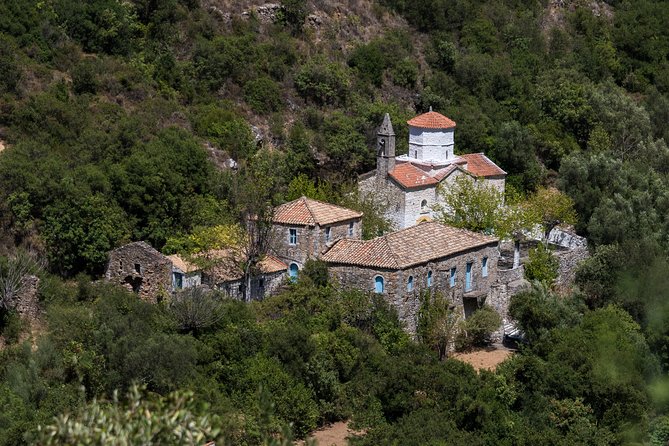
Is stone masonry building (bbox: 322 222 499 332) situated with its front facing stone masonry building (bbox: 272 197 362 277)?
no

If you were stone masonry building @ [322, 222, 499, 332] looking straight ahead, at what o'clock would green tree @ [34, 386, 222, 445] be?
The green tree is roughly at 2 o'clock from the stone masonry building.

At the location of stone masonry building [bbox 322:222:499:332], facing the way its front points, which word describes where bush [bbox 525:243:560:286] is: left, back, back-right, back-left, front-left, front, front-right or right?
left

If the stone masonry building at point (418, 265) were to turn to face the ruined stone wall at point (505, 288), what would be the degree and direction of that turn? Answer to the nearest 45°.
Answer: approximately 90° to its left

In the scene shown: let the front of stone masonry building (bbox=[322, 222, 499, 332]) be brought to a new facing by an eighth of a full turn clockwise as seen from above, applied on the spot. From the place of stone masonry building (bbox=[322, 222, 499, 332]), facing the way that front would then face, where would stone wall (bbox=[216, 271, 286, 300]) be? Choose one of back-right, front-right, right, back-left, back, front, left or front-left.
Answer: right

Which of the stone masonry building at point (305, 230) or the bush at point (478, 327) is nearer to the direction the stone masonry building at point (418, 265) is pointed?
the bush

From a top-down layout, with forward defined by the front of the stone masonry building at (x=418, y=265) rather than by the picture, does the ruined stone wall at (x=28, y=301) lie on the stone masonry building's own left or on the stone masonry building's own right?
on the stone masonry building's own right

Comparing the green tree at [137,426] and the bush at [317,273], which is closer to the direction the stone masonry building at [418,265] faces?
the green tree

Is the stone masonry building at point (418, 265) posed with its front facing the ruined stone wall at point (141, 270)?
no

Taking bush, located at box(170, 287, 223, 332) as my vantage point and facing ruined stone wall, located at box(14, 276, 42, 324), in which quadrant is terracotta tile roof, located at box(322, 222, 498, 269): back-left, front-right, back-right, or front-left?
back-right

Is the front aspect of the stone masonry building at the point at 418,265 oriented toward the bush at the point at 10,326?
no

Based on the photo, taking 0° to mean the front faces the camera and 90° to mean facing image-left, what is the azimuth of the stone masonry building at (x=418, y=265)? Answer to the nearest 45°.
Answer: approximately 315°

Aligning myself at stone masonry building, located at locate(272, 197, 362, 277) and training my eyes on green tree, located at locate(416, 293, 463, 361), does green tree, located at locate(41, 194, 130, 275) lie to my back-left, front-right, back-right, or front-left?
back-right

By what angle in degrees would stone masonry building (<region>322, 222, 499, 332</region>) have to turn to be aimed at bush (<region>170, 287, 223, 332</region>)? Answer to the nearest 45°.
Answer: approximately 90° to its right

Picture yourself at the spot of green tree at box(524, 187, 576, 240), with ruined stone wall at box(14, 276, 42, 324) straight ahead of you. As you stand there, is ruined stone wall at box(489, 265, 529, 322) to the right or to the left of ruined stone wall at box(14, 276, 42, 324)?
left

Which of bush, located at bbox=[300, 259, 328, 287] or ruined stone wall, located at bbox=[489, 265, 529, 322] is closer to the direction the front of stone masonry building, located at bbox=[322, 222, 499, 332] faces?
the ruined stone wall
